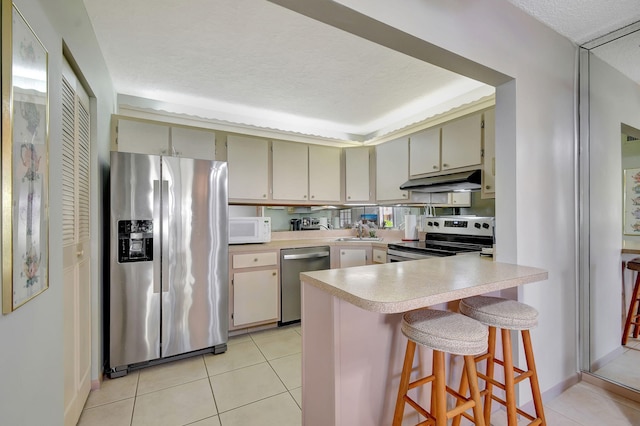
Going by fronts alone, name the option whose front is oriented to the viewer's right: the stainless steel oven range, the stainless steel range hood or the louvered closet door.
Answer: the louvered closet door

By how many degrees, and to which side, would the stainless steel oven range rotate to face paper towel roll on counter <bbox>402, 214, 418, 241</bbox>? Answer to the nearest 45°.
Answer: approximately 90° to its right

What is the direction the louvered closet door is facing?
to the viewer's right

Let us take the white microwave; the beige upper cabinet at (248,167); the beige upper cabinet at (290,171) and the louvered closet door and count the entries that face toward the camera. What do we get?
3

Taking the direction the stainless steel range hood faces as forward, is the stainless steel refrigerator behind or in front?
in front

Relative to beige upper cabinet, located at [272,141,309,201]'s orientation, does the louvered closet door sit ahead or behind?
ahead

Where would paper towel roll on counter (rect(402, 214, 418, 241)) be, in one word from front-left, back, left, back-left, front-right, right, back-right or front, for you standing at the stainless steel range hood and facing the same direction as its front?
right

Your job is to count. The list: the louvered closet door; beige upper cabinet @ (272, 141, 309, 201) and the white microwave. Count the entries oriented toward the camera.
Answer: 2

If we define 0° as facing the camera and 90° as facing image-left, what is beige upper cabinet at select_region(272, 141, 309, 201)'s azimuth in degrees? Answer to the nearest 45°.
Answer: approximately 0°

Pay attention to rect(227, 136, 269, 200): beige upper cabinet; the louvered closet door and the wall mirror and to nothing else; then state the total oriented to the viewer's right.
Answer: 1
